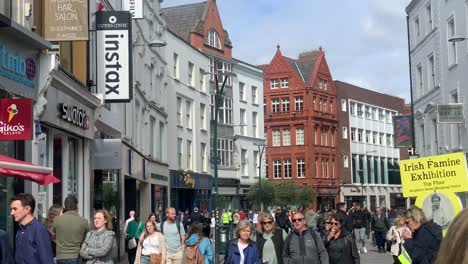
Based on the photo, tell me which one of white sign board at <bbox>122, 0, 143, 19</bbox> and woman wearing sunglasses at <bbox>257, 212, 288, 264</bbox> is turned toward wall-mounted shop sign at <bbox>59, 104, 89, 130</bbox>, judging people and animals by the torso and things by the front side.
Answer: the white sign board

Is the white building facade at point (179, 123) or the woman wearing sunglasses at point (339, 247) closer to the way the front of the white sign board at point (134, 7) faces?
the woman wearing sunglasses

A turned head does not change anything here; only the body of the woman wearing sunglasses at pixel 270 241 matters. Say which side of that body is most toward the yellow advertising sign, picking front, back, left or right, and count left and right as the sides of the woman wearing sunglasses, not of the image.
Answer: left

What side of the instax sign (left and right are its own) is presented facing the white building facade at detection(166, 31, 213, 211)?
back

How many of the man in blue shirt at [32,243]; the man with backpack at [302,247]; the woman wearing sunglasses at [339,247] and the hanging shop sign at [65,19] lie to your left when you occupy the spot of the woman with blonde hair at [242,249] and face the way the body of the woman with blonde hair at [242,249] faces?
2

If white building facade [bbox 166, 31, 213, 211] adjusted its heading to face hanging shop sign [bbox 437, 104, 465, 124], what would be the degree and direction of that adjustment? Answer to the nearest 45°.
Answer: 0° — it already faces it

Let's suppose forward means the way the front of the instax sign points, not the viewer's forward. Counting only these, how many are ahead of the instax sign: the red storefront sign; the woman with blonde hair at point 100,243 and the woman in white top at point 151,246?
3

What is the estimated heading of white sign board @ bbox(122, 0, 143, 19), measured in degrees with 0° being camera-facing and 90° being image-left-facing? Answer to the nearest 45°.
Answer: approximately 0°

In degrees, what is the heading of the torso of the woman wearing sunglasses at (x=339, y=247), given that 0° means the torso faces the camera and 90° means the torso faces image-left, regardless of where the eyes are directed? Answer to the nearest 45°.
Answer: approximately 45°

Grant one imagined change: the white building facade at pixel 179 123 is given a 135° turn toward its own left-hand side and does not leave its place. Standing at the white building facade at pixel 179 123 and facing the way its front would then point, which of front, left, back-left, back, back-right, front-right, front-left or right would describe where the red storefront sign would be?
back

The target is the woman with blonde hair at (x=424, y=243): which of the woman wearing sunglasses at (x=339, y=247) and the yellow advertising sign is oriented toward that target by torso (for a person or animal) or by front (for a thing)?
the yellow advertising sign
